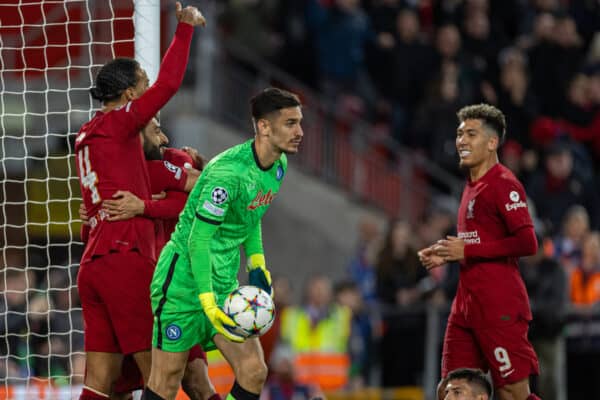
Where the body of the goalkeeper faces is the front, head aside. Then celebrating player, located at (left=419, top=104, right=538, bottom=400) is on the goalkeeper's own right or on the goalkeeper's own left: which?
on the goalkeeper's own left

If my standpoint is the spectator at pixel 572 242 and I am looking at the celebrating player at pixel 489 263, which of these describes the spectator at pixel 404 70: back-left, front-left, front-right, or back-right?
back-right

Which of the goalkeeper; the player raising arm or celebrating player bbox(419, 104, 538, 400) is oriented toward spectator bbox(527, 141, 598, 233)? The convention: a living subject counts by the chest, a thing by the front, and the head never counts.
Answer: the player raising arm

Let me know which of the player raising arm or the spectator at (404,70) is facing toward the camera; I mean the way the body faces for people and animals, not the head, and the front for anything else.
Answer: the spectator

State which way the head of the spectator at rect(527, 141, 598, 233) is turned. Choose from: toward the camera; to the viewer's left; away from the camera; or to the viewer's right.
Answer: toward the camera

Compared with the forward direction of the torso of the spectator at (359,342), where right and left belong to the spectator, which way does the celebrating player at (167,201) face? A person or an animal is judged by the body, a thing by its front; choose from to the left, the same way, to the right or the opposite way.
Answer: the same way

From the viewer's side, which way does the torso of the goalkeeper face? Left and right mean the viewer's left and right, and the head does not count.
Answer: facing the viewer and to the right of the viewer
